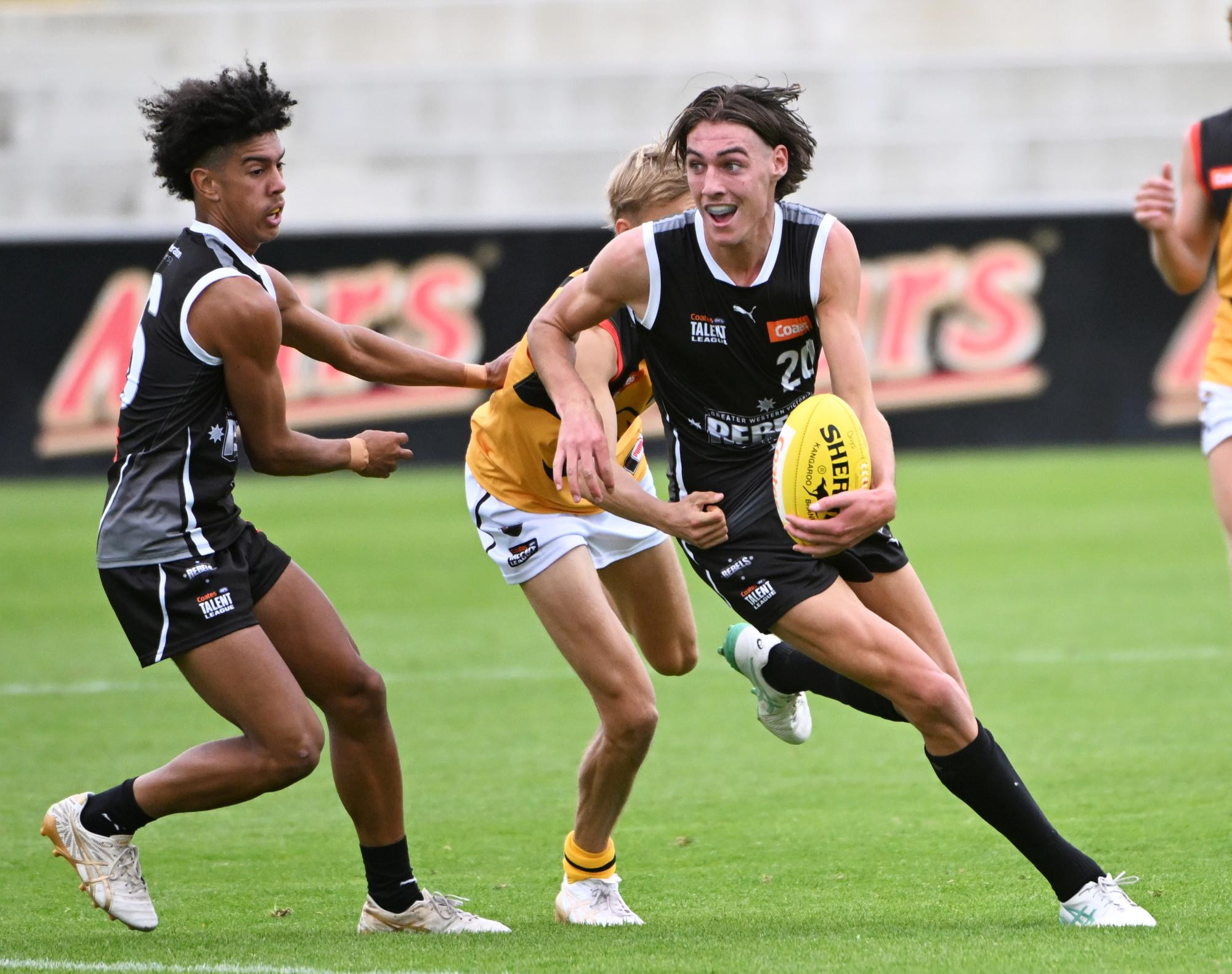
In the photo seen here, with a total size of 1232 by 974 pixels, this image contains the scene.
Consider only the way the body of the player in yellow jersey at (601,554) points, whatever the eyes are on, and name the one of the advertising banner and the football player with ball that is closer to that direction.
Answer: the football player with ball

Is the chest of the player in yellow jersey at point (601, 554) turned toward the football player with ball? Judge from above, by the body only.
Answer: yes

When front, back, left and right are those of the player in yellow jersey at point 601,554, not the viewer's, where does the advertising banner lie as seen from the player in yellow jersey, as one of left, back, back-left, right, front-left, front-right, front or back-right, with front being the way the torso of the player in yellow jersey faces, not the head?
back-left

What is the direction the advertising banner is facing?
toward the camera

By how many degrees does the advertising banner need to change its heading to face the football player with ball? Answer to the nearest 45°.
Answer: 0° — it already faces them

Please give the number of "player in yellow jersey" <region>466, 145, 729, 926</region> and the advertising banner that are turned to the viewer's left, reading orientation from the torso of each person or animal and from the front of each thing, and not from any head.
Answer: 0

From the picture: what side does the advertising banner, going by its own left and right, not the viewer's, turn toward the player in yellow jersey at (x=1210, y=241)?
front

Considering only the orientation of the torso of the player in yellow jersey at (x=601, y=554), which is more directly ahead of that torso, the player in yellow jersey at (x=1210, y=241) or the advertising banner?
the player in yellow jersey

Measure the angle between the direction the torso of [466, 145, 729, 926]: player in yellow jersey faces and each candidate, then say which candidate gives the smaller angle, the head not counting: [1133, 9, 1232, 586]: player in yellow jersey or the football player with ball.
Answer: the football player with ball

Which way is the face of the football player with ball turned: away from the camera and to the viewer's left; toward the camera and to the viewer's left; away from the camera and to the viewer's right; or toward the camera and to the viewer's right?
toward the camera and to the viewer's left

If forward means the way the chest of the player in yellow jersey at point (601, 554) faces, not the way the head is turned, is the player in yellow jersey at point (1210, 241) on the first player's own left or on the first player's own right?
on the first player's own left
